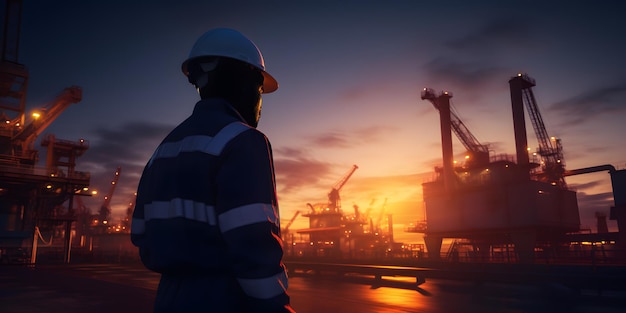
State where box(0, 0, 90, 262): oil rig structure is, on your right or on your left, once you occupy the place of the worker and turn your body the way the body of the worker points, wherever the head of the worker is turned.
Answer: on your left

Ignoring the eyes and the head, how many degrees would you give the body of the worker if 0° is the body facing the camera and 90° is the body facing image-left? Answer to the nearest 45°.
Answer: approximately 225°
